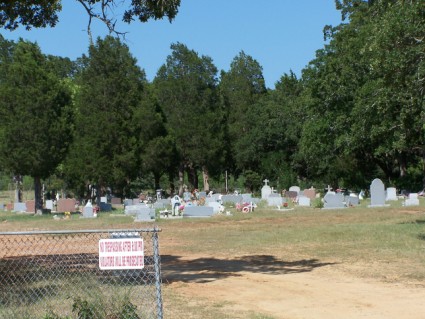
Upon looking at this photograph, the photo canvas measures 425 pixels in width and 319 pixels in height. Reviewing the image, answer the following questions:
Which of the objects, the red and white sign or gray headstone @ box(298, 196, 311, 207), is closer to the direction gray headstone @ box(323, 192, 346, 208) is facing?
the red and white sign

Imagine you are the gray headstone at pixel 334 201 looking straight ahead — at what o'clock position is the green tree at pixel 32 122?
The green tree is roughly at 3 o'clock from the gray headstone.

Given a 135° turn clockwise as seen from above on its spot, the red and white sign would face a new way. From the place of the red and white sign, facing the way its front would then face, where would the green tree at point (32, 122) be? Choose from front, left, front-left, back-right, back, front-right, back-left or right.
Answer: front-right

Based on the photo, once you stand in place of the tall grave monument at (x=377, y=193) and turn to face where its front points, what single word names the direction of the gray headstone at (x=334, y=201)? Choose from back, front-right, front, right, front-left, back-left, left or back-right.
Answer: right

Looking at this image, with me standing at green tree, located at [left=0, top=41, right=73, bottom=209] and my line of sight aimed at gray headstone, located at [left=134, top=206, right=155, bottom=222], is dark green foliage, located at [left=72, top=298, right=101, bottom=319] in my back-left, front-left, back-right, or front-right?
front-right

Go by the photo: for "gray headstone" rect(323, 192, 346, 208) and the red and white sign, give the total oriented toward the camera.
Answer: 2

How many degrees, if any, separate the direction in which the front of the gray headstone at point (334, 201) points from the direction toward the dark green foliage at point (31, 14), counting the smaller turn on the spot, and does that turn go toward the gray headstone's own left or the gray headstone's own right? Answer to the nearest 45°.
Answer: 0° — it already faces it

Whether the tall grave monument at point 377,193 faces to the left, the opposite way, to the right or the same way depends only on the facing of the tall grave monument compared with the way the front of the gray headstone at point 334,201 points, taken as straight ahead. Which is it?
the same way

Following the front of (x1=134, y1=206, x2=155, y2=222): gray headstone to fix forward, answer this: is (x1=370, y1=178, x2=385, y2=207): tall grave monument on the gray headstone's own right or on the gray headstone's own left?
on the gray headstone's own left

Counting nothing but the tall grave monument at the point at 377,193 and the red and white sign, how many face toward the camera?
2

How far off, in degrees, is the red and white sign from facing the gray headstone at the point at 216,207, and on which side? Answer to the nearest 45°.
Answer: approximately 180°

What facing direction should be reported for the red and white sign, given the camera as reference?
facing the viewer

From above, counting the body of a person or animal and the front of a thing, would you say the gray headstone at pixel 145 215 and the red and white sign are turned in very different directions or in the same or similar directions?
same or similar directions

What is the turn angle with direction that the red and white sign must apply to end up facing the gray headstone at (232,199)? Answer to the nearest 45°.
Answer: approximately 180°

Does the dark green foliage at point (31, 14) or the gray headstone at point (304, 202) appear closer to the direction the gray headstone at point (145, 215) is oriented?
the dark green foliage

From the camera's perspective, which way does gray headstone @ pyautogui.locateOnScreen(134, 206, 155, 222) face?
toward the camera

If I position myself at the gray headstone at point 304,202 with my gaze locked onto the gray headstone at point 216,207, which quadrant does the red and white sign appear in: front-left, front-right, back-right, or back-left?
front-left
